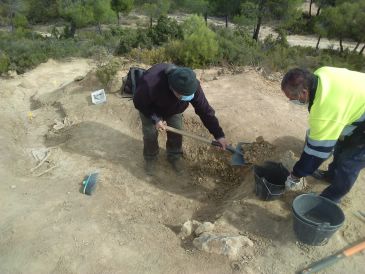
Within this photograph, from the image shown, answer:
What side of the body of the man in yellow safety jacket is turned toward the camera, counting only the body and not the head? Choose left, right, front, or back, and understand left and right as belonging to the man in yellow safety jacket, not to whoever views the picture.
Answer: left

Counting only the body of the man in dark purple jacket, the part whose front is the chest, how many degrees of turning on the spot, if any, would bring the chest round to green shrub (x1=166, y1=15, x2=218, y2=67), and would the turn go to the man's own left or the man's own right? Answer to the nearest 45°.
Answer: approximately 135° to the man's own left

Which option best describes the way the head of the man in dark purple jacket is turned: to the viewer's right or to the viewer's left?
to the viewer's right

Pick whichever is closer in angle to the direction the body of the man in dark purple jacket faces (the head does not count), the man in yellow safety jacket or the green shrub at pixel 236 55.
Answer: the man in yellow safety jacket

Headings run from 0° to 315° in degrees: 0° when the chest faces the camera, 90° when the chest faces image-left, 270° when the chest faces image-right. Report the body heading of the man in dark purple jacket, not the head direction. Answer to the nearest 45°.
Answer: approximately 315°

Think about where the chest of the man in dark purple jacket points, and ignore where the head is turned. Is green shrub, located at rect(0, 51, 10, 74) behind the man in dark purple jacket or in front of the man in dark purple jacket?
behind

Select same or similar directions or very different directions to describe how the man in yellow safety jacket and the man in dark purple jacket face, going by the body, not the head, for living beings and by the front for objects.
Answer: very different directions

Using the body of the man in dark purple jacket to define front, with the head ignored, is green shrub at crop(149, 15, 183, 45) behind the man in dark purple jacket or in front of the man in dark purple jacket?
behind

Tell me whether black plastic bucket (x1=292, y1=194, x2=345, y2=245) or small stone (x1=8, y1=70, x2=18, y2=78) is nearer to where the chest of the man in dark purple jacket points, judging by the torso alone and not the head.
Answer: the black plastic bucket

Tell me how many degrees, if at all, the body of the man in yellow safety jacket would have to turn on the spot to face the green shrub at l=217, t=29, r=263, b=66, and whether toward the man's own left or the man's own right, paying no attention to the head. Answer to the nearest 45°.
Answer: approximately 45° to the man's own right
